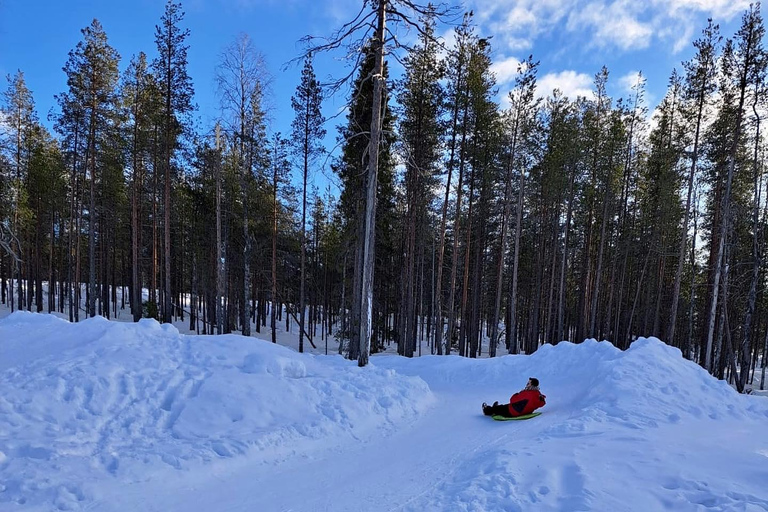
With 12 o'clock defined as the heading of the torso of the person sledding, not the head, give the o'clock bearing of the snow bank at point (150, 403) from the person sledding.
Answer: The snow bank is roughly at 11 o'clock from the person sledding.

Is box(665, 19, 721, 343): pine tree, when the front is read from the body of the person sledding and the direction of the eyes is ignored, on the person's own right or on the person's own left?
on the person's own right

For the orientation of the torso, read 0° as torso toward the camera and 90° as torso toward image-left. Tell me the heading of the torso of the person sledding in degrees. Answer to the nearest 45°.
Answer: approximately 90°

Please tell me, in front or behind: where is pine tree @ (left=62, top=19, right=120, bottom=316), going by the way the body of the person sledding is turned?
in front

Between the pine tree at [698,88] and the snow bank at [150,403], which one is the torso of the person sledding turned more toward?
the snow bank

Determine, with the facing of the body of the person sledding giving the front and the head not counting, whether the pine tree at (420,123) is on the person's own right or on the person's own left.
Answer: on the person's own right
